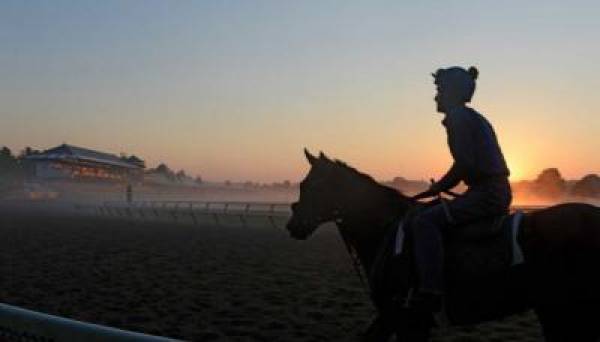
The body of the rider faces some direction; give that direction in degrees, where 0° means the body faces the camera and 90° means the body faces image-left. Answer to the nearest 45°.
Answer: approximately 90°

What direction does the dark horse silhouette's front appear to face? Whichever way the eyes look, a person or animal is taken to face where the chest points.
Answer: to the viewer's left

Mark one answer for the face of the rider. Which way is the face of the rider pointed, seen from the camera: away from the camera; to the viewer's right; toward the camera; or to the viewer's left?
to the viewer's left

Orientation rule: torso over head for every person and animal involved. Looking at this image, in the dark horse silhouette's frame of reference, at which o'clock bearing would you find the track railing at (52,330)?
The track railing is roughly at 11 o'clock from the dark horse silhouette.
